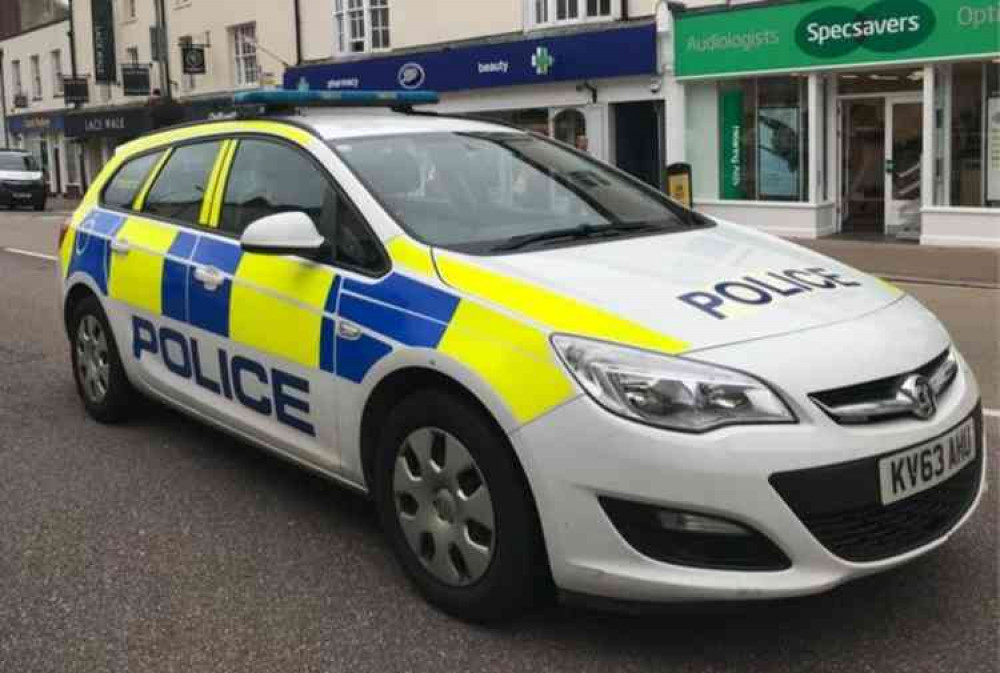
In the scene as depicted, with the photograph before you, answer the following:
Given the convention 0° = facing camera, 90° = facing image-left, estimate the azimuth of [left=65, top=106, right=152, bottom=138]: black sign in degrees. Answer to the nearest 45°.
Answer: approximately 0°

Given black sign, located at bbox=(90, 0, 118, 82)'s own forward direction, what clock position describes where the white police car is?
The white police car is roughly at 12 o'clock from the black sign.

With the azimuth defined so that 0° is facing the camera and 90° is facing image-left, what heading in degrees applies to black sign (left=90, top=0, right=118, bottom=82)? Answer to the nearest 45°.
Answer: approximately 0°

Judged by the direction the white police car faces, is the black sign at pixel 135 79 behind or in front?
behind

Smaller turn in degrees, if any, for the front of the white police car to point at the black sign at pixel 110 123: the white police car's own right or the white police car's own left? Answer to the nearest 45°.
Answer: approximately 135° to the white police car's own left

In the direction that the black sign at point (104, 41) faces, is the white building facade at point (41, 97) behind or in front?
behind

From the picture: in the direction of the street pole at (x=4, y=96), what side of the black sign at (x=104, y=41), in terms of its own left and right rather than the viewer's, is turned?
back

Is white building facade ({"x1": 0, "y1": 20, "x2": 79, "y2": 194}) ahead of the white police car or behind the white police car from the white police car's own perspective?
behind
